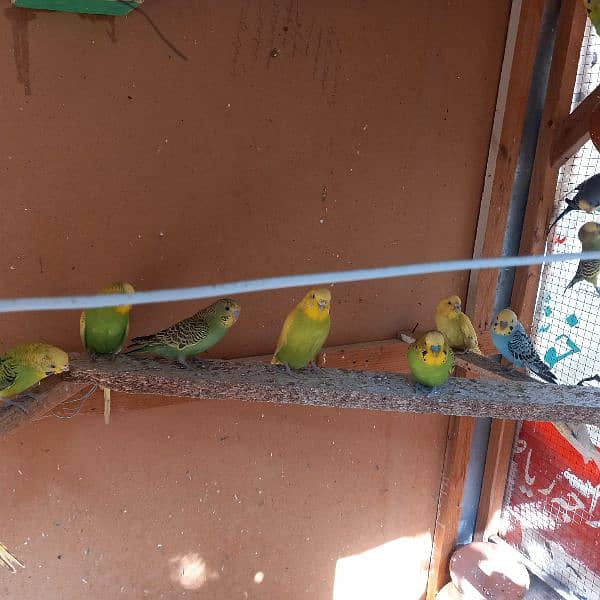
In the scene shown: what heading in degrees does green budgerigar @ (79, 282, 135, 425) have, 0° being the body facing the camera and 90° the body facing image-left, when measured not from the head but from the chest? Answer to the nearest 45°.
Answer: approximately 315°

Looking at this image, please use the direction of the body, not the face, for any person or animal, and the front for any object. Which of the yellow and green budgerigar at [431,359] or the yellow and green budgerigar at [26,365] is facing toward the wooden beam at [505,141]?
the yellow and green budgerigar at [26,365]

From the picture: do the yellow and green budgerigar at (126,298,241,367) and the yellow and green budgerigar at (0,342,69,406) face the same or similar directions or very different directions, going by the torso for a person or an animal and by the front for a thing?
same or similar directions

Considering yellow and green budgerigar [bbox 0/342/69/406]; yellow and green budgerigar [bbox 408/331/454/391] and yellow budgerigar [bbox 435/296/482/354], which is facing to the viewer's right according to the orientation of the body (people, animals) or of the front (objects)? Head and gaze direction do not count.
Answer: yellow and green budgerigar [bbox 0/342/69/406]

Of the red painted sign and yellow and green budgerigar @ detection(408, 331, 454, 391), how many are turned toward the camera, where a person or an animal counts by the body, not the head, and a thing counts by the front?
2

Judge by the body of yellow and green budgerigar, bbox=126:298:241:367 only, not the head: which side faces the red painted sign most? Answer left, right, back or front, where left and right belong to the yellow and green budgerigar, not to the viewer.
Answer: front

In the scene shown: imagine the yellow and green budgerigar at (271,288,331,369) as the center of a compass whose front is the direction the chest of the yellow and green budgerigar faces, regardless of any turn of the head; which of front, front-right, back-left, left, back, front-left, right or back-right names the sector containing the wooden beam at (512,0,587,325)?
left

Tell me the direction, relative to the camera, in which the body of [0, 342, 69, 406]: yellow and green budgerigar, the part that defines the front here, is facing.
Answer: to the viewer's right

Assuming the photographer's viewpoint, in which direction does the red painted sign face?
facing the viewer

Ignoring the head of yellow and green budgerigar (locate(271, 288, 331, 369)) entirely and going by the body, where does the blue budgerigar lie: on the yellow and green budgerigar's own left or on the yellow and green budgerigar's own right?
on the yellow and green budgerigar's own left

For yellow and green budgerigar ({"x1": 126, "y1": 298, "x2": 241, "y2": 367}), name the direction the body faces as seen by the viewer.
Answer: to the viewer's right

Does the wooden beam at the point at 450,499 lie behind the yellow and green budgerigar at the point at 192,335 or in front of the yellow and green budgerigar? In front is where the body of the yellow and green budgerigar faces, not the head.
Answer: in front

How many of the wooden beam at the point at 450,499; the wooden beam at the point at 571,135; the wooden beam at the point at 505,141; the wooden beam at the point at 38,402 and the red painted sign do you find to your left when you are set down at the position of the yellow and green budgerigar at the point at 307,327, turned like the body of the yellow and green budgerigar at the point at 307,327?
4

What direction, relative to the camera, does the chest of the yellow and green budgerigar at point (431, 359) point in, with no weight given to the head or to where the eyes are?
toward the camera
